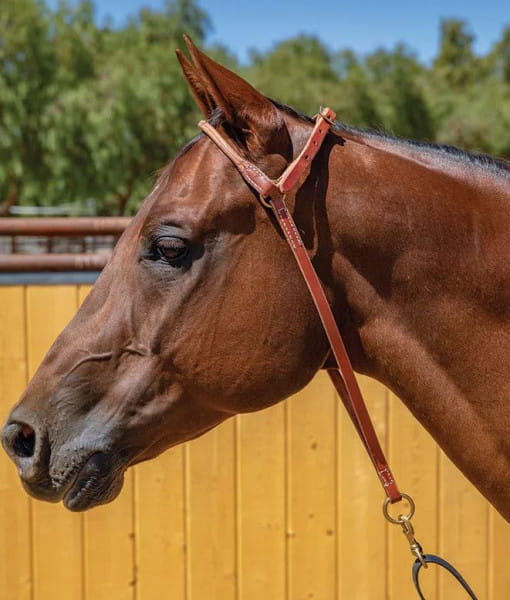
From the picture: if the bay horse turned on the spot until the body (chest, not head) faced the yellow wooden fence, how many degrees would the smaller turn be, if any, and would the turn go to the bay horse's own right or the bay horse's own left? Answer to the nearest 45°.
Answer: approximately 90° to the bay horse's own right

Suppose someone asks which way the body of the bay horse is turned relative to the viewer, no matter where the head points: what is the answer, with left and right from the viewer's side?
facing to the left of the viewer

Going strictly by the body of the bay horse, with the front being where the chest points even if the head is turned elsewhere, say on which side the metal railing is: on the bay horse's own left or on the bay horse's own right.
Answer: on the bay horse's own right
